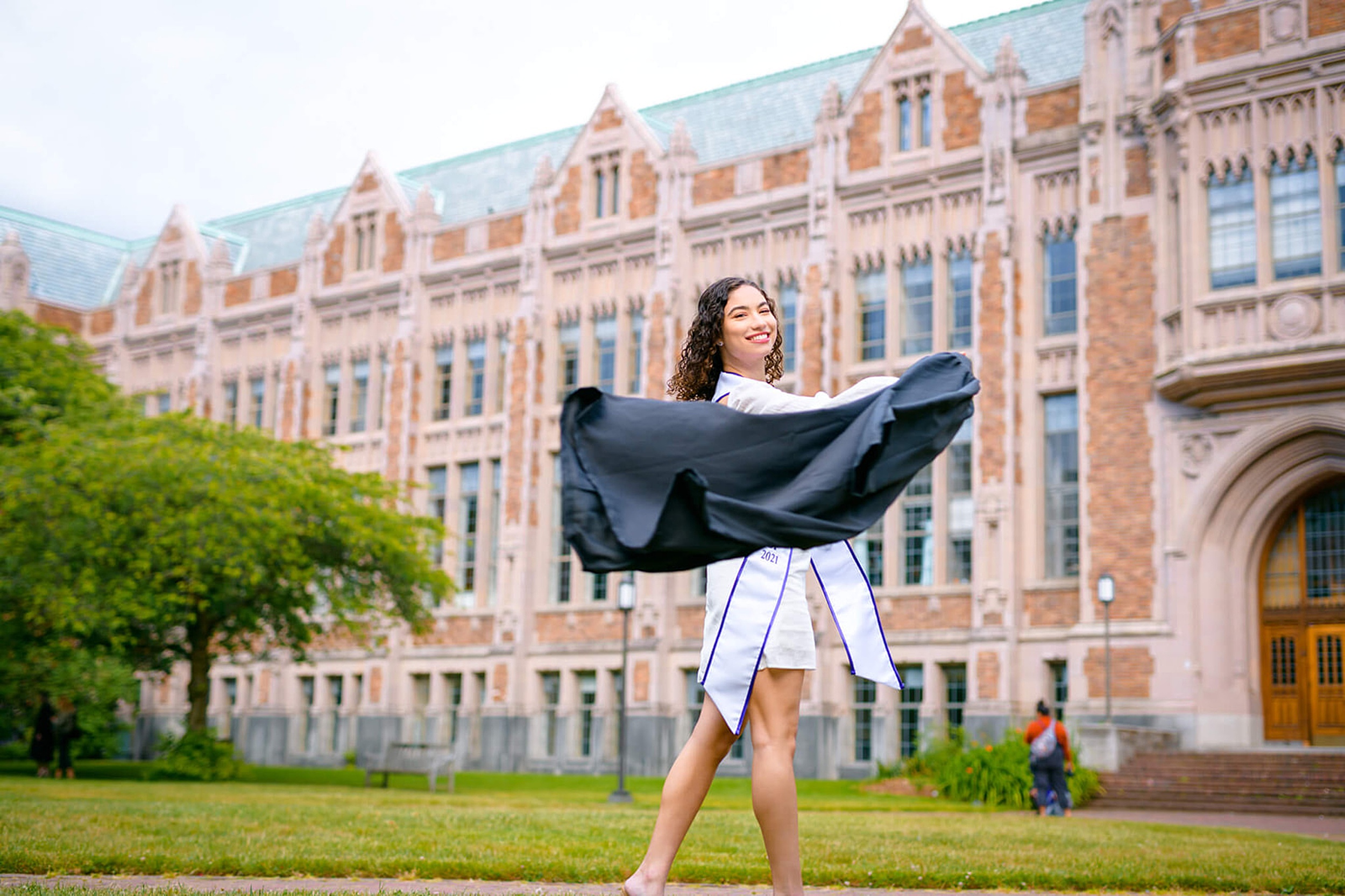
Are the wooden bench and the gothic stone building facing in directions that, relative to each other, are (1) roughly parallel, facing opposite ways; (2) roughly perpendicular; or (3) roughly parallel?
roughly parallel

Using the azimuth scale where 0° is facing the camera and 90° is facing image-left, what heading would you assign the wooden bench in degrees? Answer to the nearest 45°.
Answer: approximately 45°

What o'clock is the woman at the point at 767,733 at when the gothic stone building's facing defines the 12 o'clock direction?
The woman is roughly at 11 o'clock from the gothic stone building.

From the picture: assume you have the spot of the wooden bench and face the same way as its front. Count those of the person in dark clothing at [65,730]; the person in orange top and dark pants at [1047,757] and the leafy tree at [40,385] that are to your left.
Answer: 1

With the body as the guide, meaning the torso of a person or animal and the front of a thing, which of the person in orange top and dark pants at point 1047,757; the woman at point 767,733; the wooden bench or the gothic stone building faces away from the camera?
the person in orange top and dark pants

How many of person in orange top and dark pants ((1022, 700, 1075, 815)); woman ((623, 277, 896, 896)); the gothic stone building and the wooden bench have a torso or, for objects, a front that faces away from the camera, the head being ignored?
1

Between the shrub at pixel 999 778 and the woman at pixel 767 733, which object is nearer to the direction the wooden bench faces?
the woman

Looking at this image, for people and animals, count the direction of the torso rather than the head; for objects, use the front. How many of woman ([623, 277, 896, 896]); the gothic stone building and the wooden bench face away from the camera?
0

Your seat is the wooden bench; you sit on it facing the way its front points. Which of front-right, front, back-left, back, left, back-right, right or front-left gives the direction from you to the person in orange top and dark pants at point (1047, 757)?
left

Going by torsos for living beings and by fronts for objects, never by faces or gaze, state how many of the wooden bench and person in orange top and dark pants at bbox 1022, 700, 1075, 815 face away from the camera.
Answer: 1

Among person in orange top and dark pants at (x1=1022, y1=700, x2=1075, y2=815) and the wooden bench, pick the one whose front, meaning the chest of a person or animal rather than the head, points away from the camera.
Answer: the person in orange top and dark pants

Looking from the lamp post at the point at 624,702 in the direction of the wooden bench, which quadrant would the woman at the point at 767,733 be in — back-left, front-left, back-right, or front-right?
back-left

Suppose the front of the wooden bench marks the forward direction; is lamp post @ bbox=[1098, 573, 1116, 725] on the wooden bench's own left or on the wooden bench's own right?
on the wooden bench's own left

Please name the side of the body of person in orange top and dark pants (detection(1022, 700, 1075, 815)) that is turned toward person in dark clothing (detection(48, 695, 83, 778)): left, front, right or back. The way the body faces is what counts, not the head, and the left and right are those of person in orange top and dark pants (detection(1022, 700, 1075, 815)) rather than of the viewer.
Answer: left

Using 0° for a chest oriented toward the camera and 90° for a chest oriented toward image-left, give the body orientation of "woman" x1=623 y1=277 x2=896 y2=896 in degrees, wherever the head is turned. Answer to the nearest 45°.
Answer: approximately 315°

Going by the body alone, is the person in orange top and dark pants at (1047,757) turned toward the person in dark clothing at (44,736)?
no

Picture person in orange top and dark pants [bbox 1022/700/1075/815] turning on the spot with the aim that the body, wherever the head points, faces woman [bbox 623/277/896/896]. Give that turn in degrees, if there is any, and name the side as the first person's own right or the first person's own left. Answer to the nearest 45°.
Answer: approximately 180°

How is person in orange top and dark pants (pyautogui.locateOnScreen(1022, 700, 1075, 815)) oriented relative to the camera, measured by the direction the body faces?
away from the camera

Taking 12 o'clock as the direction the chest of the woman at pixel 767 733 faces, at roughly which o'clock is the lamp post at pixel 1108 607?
The lamp post is roughly at 8 o'clock from the woman.
